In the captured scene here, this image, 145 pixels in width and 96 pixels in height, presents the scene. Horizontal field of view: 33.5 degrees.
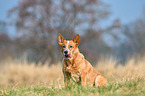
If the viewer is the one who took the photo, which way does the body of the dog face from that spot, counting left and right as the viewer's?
facing the viewer and to the left of the viewer
